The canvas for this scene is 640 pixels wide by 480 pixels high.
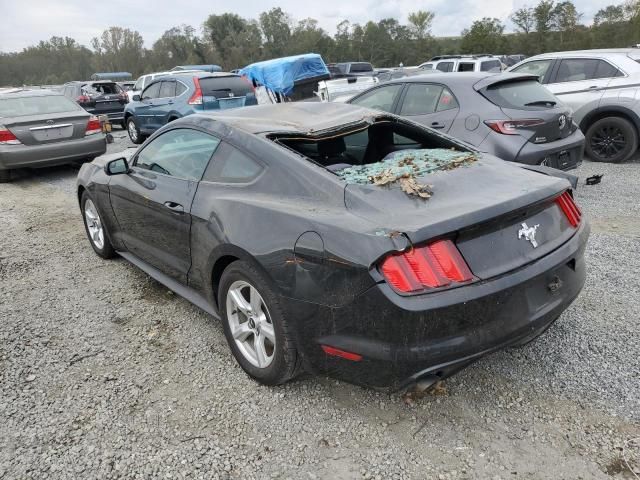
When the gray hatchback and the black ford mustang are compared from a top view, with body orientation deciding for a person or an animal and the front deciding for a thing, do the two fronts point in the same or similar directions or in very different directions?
same or similar directions

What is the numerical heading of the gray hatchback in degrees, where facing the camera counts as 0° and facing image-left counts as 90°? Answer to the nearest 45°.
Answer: approximately 135°

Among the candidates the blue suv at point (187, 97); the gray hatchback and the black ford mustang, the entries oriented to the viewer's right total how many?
0

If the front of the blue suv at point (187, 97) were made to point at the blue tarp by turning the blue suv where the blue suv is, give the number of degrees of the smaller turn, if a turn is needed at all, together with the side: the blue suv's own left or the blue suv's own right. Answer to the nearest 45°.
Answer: approximately 90° to the blue suv's own right

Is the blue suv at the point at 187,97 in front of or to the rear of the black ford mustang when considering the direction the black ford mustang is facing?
in front

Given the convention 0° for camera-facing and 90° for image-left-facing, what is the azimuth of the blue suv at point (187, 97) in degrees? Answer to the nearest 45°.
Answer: approximately 135°

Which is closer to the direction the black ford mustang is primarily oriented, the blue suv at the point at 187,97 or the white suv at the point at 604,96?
the blue suv

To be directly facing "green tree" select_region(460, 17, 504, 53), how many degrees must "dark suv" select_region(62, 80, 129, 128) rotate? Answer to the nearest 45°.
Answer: approximately 90° to its right

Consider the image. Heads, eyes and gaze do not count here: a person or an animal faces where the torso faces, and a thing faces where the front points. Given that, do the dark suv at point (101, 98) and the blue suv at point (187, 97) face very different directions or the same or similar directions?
same or similar directions

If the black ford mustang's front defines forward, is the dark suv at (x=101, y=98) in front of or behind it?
in front

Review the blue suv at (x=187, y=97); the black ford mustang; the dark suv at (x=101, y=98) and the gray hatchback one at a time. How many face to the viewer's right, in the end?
0

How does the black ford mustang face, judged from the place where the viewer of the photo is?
facing away from the viewer and to the left of the viewer

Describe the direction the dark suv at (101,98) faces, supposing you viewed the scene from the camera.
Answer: facing away from the viewer and to the left of the viewer

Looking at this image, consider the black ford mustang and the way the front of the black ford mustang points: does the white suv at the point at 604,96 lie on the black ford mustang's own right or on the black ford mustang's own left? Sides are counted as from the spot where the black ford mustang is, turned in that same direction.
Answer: on the black ford mustang's own right

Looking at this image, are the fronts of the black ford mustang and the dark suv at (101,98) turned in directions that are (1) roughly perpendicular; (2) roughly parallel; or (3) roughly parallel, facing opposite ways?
roughly parallel

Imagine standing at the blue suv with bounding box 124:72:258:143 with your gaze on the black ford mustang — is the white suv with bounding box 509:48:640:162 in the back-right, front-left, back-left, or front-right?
front-left
